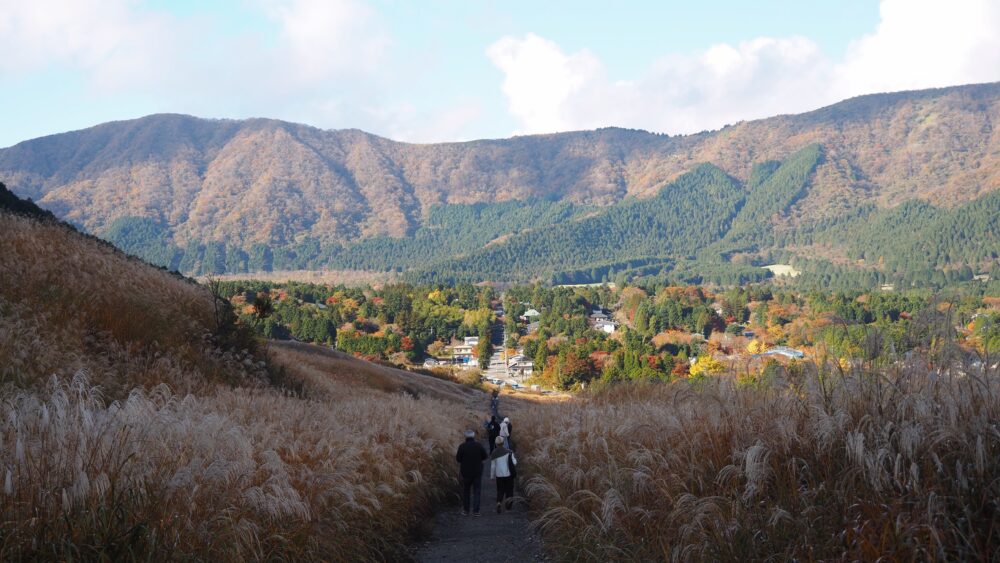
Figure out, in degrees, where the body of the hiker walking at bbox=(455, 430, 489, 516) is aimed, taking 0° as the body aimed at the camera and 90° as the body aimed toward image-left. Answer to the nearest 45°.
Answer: approximately 180°
